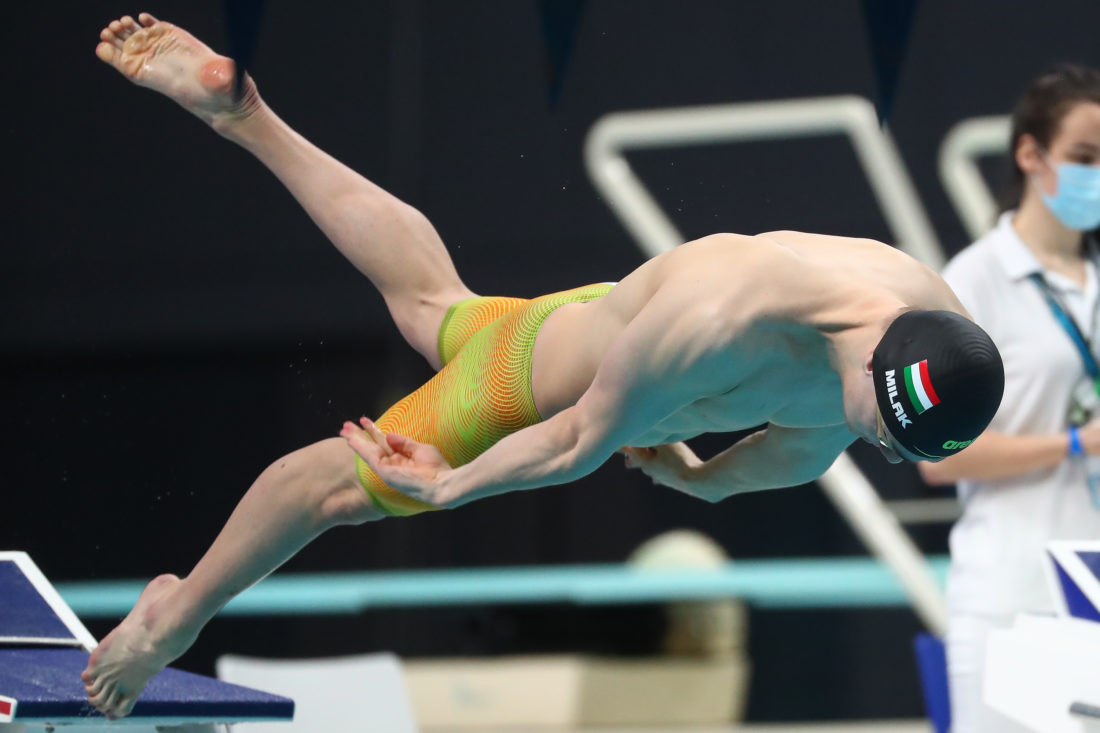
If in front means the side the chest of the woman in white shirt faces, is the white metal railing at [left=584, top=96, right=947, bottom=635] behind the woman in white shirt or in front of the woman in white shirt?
behind

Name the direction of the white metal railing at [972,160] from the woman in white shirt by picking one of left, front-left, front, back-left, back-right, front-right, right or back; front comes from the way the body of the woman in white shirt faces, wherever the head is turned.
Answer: back-left

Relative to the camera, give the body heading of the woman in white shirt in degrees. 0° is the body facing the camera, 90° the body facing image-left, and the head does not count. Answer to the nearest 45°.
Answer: approximately 315°

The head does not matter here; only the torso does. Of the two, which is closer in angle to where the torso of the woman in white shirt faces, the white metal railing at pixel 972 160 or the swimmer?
the swimmer

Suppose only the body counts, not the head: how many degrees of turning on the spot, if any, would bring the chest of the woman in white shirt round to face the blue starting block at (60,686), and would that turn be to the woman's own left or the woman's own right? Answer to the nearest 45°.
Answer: approximately 90° to the woman's own right

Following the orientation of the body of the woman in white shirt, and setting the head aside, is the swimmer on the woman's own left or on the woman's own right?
on the woman's own right

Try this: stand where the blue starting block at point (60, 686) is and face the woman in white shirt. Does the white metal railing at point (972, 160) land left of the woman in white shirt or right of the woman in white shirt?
left

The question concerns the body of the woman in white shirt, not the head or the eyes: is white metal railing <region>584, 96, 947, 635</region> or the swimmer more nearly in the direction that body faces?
the swimmer
